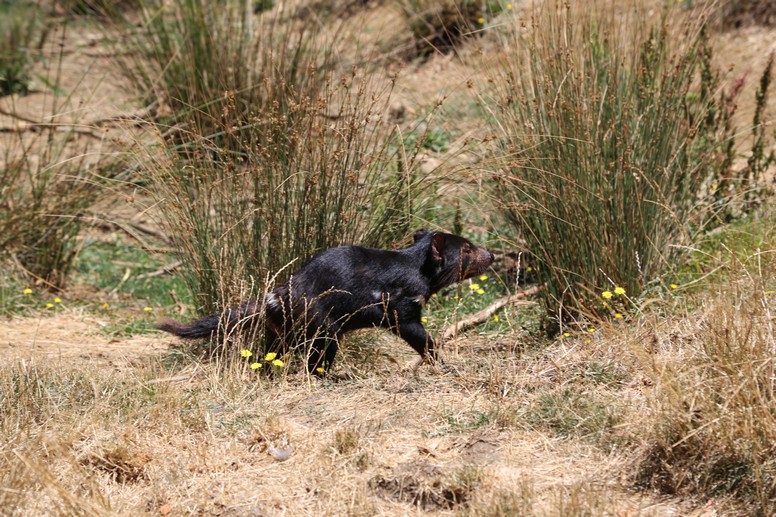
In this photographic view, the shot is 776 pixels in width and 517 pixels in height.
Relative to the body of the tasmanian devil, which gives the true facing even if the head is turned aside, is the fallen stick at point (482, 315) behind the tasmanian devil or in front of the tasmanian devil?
in front

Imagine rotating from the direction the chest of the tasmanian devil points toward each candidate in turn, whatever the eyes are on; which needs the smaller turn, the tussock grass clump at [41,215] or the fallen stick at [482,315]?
the fallen stick

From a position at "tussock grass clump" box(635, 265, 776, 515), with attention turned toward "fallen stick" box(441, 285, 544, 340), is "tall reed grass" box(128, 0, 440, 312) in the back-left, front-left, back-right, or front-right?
front-left

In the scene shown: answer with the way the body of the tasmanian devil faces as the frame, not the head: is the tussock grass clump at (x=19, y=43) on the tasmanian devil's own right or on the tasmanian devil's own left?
on the tasmanian devil's own left

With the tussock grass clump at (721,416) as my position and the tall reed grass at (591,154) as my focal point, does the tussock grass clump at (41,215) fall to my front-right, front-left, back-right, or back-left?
front-left

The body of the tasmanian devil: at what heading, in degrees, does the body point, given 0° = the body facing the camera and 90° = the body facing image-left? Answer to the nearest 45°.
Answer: approximately 270°

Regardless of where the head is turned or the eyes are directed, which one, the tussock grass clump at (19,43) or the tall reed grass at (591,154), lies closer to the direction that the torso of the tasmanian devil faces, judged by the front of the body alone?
the tall reed grass

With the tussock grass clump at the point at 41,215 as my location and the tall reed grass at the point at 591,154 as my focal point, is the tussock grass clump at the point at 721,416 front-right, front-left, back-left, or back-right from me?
front-right

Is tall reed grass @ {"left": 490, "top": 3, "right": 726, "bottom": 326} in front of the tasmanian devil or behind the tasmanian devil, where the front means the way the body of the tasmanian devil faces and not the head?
in front

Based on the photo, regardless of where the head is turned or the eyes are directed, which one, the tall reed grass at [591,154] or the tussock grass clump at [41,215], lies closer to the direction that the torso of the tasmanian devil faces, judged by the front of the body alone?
the tall reed grass

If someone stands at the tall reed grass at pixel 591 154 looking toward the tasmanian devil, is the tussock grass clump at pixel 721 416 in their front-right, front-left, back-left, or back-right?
front-left

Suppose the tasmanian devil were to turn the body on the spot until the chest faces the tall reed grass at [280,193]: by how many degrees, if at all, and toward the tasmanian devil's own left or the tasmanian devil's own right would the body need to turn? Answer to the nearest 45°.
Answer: approximately 135° to the tasmanian devil's own left

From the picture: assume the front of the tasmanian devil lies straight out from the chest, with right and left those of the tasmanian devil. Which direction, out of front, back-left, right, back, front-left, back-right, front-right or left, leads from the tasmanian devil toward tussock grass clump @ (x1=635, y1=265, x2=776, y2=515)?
front-right

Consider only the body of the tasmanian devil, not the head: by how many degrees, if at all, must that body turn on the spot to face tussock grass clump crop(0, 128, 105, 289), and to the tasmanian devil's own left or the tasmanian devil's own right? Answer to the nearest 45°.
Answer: approximately 135° to the tasmanian devil's own left

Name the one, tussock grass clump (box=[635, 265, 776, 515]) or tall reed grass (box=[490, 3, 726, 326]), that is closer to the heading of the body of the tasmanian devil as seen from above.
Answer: the tall reed grass
